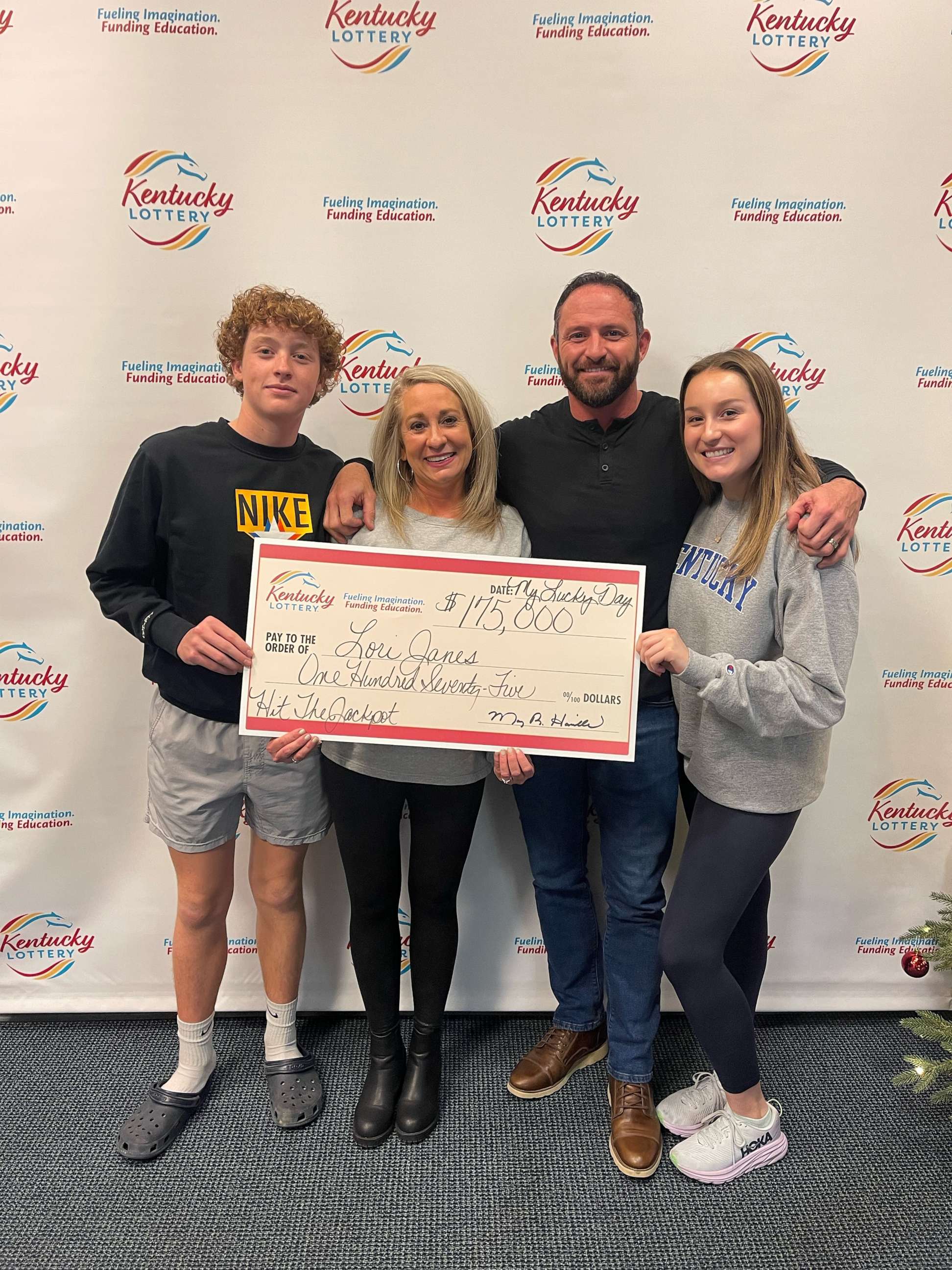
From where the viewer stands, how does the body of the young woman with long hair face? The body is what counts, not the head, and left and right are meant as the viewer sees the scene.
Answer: facing the viewer and to the left of the viewer

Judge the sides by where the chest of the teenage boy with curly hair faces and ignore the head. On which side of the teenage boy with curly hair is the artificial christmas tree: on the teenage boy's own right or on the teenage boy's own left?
on the teenage boy's own left

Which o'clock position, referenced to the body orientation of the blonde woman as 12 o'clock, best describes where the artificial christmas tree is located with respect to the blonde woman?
The artificial christmas tree is roughly at 9 o'clock from the blonde woman.

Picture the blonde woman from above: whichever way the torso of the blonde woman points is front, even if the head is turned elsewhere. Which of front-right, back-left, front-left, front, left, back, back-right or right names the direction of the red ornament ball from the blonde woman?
left

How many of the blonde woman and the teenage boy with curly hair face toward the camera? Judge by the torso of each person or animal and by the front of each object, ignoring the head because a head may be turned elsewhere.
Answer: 2

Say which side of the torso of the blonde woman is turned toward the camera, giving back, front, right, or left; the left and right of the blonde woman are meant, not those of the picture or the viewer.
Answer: front

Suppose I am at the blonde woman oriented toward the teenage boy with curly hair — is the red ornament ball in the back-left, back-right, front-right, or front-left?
back-right

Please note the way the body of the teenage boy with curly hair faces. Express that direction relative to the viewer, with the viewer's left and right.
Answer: facing the viewer

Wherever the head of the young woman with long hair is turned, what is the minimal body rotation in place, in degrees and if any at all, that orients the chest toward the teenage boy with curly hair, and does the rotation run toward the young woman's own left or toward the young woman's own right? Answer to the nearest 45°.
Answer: approximately 45° to the young woman's own right

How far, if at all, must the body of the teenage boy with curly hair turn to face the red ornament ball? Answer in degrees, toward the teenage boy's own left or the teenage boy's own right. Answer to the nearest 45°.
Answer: approximately 90° to the teenage boy's own left
